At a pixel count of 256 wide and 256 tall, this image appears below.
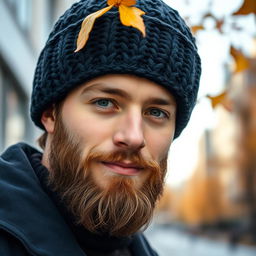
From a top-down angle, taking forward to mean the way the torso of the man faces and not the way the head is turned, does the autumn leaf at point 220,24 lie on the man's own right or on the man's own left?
on the man's own left

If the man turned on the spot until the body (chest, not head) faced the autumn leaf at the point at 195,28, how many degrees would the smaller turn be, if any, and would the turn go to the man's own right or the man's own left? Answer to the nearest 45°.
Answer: approximately 90° to the man's own left

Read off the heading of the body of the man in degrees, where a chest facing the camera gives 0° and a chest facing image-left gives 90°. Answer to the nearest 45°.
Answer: approximately 315°

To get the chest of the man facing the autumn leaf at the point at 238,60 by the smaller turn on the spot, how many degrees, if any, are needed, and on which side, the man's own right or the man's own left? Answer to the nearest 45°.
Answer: approximately 90° to the man's own left

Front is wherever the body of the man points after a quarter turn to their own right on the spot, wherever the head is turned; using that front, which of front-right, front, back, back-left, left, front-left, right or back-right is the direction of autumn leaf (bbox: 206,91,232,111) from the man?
back
